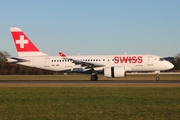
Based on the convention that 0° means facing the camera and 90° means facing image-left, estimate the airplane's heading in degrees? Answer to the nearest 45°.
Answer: approximately 270°
